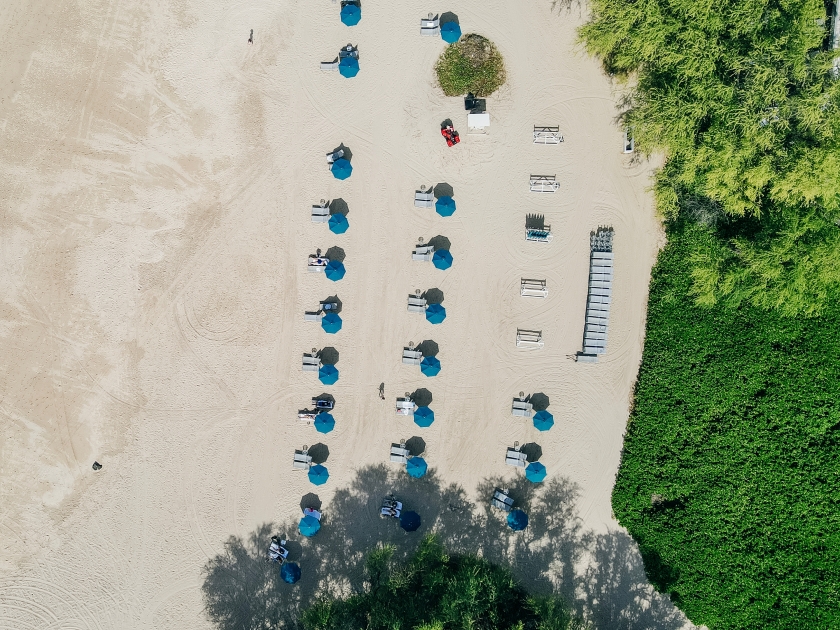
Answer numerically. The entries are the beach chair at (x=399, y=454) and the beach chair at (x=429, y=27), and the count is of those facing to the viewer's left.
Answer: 2

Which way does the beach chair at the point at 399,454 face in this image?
to the viewer's left

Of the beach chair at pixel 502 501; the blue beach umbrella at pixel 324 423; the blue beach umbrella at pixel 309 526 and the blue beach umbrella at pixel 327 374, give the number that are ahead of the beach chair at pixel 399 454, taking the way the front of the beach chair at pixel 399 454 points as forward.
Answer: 3

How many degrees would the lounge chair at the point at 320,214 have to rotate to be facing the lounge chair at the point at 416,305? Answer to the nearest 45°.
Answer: approximately 180°
